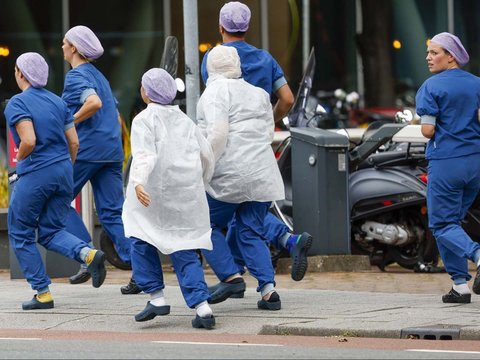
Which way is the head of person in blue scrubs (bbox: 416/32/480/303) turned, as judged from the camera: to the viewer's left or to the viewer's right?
to the viewer's left

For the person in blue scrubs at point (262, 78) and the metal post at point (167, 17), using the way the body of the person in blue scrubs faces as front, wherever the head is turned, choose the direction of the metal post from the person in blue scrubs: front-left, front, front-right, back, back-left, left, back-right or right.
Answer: front-right

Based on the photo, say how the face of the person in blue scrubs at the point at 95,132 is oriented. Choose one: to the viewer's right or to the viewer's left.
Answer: to the viewer's left

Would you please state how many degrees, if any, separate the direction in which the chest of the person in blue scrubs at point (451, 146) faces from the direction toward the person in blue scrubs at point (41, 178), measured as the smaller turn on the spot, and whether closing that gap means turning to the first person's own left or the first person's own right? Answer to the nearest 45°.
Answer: approximately 45° to the first person's own left

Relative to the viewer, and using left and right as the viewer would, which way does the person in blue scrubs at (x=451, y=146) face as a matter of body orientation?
facing away from the viewer and to the left of the viewer

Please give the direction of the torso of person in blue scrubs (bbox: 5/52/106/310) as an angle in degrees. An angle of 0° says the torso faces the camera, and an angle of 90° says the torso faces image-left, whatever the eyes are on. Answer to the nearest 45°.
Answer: approximately 135°

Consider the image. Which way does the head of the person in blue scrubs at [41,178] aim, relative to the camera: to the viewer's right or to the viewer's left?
to the viewer's left

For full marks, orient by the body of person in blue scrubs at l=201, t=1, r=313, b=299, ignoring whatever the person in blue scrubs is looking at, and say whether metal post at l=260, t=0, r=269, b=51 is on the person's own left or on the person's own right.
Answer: on the person's own right

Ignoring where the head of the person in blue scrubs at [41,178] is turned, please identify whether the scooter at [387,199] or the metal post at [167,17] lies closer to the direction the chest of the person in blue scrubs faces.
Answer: the metal post
